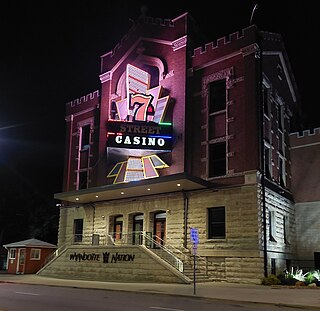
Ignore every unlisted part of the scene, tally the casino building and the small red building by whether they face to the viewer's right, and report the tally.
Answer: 0

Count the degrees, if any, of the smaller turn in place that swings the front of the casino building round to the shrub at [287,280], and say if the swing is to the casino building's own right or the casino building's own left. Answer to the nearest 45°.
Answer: approximately 90° to the casino building's own left

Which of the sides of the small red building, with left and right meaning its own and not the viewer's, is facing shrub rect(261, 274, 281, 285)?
left

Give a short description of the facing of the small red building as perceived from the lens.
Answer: facing the viewer and to the left of the viewer

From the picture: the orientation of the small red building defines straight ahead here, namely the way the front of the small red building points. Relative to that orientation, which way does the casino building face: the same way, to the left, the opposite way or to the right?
the same way

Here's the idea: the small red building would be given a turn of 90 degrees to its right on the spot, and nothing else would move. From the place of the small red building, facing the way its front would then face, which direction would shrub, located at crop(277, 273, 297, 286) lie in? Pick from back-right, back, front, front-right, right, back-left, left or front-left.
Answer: back

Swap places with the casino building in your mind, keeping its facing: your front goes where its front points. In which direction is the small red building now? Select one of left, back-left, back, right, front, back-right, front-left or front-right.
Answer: right

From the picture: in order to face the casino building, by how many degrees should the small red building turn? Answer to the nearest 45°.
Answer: approximately 90° to its left
